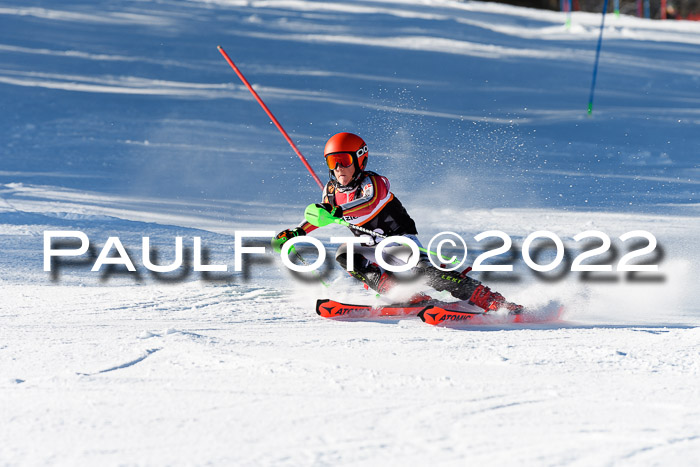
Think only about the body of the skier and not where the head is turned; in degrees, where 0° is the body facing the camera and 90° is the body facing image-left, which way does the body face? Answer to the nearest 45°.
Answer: approximately 45°
